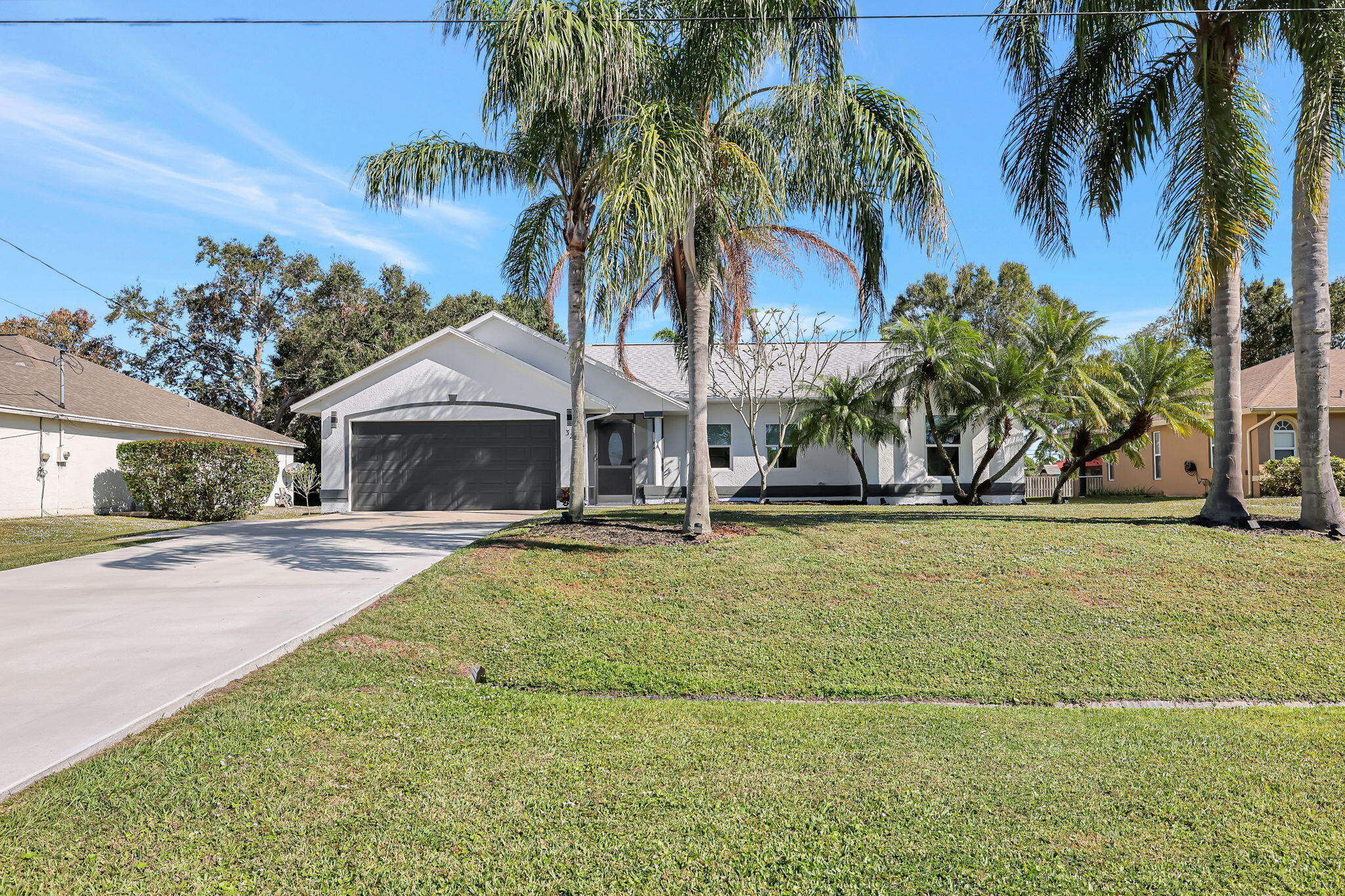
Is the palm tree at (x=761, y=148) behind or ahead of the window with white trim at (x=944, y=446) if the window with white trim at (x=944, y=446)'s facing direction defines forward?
ahead

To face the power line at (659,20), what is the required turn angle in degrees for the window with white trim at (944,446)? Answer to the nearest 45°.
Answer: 0° — it already faces it

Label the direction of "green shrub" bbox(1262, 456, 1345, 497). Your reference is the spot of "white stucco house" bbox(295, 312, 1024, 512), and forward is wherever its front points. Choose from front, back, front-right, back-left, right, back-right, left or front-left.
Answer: left

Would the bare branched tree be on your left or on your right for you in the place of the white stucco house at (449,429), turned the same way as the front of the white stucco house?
on your left

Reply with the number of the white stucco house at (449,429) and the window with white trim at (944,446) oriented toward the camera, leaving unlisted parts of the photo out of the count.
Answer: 2

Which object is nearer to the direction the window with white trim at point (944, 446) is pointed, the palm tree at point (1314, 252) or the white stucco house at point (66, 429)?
the palm tree

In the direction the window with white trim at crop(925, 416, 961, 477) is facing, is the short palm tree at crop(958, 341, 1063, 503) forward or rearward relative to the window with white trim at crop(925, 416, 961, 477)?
forward

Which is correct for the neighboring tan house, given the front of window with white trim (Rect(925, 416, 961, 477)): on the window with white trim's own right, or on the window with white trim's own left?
on the window with white trim's own left

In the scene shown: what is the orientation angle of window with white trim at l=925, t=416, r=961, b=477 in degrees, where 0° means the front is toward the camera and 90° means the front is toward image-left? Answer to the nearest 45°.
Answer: approximately 0°

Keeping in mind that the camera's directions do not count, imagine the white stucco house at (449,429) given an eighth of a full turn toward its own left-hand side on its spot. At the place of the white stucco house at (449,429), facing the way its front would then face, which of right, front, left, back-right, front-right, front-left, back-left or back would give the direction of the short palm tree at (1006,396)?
front-left

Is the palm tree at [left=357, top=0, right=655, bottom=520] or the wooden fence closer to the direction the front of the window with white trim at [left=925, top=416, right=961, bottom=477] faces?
the palm tree

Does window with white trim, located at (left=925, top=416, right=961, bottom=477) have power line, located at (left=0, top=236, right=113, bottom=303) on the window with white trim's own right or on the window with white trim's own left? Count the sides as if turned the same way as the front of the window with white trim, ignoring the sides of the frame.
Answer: on the window with white trim's own right

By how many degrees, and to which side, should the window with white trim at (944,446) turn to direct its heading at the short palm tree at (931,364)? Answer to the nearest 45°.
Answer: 0° — it already faces it
